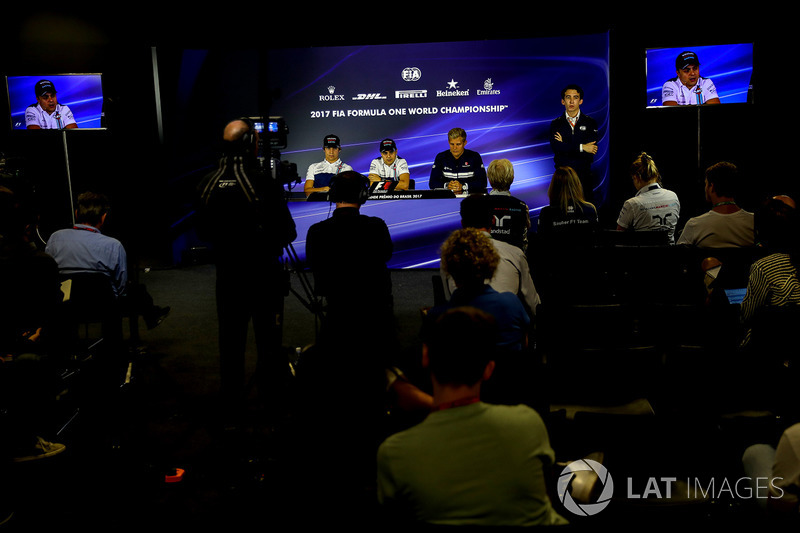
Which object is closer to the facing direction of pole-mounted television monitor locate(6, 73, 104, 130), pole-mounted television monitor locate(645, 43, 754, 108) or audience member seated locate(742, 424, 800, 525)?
the audience member seated

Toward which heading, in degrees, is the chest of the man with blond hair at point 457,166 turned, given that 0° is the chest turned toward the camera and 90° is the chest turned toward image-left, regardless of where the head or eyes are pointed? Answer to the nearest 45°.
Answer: approximately 0°

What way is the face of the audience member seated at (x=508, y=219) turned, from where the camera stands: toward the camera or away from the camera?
away from the camera

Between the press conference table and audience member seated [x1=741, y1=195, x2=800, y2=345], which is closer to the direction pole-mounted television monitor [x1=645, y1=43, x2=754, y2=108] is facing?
the audience member seated

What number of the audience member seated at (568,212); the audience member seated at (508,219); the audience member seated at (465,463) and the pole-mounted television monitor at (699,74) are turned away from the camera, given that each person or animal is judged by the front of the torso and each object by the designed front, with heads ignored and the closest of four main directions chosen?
3

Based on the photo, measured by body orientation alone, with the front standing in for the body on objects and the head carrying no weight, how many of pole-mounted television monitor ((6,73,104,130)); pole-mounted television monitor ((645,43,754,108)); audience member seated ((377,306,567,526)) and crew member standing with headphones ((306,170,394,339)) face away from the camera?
2

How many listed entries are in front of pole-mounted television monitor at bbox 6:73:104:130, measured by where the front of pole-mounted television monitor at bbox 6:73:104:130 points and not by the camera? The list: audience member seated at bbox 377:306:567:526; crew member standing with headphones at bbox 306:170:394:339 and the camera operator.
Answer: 3

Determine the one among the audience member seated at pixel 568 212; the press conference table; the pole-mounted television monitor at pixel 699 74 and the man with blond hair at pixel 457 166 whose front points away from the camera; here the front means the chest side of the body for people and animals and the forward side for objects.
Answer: the audience member seated

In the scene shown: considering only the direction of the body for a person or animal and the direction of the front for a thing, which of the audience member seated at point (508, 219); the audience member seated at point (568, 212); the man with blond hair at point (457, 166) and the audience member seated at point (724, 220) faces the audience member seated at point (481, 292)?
the man with blond hair

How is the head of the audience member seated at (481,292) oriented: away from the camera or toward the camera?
away from the camera

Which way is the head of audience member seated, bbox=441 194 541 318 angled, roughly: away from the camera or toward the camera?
away from the camera

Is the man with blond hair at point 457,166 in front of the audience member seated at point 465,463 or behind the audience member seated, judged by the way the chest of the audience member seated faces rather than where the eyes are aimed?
in front

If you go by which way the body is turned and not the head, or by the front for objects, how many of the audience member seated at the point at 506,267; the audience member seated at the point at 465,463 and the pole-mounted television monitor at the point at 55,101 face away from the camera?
2

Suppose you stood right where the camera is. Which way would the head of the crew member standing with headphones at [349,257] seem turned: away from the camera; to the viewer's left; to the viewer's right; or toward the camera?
away from the camera

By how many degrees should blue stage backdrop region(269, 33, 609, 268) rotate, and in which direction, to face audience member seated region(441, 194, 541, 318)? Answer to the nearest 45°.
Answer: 0° — it already faces them

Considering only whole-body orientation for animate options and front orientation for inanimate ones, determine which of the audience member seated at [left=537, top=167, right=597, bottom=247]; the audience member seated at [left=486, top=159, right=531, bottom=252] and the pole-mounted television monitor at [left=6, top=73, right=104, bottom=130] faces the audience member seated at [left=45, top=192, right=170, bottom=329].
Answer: the pole-mounted television monitor

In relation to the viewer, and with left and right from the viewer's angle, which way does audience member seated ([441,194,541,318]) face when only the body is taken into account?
facing away from the viewer

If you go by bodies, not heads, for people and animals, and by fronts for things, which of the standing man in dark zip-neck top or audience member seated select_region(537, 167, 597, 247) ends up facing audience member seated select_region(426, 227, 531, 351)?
the standing man in dark zip-neck top
